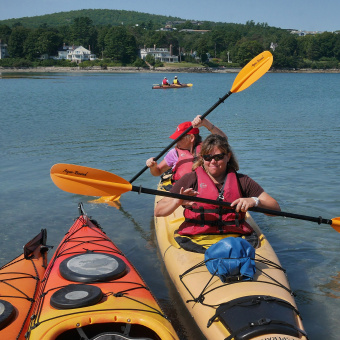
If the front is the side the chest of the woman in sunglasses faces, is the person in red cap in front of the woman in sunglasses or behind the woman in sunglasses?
behind

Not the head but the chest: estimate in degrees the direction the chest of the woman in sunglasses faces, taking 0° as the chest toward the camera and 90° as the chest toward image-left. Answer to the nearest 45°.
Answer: approximately 0°

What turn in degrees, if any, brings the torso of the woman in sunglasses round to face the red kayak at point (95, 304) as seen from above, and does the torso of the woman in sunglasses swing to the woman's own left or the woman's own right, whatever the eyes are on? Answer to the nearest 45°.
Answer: approximately 45° to the woman's own right

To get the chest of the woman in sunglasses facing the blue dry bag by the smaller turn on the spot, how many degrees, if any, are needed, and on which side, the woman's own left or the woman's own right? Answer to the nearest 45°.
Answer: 0° — they already face it

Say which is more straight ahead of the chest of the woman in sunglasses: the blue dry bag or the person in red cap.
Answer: the blue dry bag
